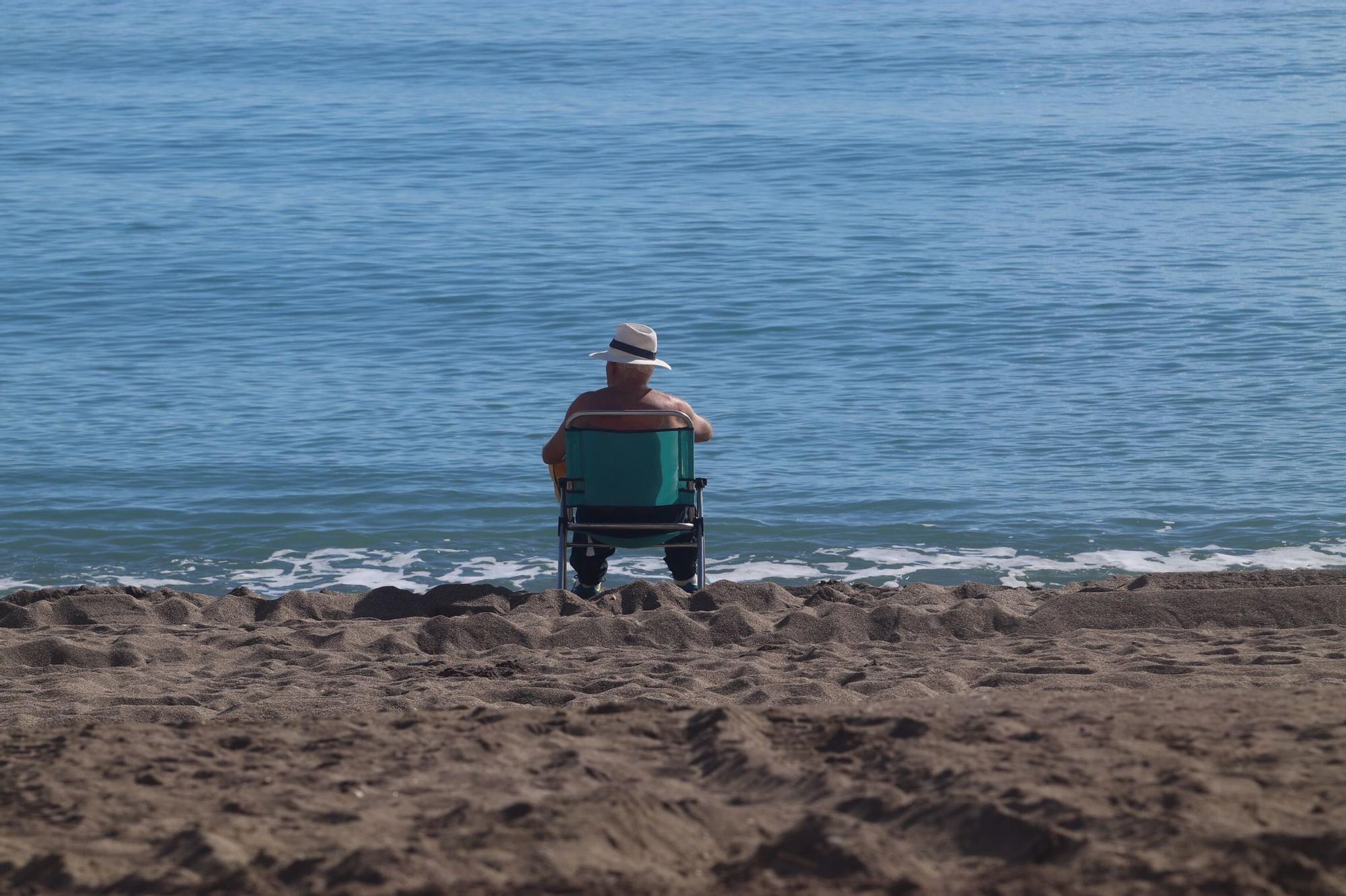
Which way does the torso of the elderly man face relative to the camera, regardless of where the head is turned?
away from the camera

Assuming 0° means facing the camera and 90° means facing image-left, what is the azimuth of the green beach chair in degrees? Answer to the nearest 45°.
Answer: approximately 180°
